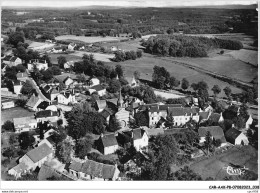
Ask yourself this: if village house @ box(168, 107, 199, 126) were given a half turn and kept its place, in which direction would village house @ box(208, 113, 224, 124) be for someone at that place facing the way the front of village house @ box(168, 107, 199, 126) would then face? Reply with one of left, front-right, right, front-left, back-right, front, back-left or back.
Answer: right

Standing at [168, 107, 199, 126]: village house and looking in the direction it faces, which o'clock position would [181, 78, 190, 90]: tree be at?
The tree is roughly at 6 o'clock from the village house.

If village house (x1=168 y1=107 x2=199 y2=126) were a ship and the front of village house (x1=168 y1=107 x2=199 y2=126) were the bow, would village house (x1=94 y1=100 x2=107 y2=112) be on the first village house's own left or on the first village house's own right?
on the first village house's own right

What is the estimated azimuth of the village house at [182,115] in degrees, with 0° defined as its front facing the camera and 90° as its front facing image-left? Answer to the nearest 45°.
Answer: approximately 0°

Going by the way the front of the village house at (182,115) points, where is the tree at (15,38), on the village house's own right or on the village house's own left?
on the village house's own right

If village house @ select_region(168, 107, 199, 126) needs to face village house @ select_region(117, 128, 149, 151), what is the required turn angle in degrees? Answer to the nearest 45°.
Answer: approximately 45° to its right

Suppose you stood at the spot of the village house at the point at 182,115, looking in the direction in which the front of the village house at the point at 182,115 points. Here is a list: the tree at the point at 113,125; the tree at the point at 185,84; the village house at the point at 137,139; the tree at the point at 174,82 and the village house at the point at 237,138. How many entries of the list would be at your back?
2

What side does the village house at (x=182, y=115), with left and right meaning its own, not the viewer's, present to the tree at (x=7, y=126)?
right

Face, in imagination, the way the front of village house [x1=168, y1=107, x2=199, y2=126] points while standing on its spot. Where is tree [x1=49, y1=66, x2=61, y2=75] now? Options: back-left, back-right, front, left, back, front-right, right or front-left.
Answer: back-right

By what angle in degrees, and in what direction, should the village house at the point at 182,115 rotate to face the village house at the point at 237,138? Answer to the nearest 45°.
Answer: approximately 45° to its left
